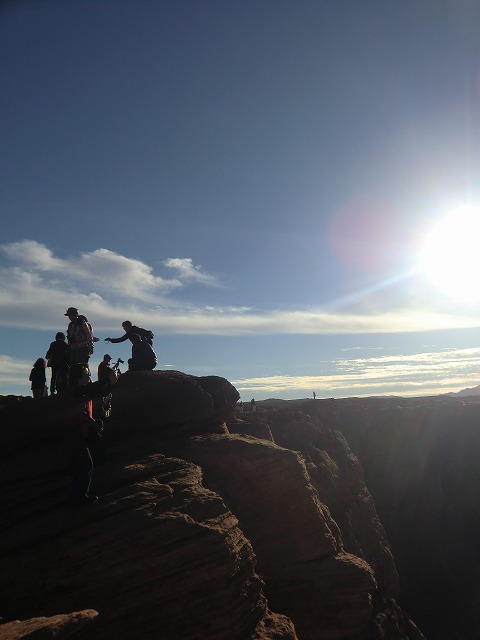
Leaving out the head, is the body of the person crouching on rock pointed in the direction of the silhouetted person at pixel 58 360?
yes

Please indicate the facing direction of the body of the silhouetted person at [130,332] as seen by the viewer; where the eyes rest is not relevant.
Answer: to the viewer's left

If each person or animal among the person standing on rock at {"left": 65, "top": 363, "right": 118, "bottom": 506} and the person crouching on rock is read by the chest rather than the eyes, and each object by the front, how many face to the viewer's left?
1

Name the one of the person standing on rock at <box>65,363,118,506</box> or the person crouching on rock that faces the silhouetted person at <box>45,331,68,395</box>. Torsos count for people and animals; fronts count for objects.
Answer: the person crouching on rock

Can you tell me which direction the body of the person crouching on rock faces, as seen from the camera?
to the viewer's left

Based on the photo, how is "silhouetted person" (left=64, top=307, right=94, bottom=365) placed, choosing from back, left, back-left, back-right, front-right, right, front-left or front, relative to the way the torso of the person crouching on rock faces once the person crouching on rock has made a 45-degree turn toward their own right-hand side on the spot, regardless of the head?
left

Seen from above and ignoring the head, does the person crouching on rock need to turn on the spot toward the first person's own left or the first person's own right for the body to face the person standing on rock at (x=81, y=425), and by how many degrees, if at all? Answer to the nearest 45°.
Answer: approximately 90° to the first person's own left

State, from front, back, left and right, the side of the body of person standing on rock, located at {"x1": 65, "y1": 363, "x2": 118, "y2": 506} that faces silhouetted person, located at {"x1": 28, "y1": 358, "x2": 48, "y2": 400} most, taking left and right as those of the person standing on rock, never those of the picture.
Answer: left

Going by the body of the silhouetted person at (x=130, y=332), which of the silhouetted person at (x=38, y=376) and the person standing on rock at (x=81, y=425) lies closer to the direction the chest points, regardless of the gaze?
the silhouetted person
